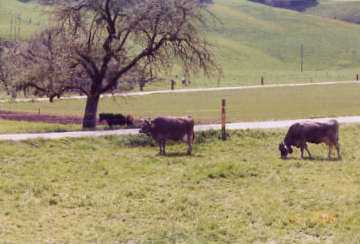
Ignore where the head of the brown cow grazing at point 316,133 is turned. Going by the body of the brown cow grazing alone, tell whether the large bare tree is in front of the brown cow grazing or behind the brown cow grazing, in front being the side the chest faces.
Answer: in front

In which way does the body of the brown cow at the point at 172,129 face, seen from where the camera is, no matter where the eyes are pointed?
to the viewer's left

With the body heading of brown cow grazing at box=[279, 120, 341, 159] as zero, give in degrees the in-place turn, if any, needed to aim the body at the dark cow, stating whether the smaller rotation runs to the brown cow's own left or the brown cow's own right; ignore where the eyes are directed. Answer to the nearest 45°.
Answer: approximately 45° to the brown cow's own right

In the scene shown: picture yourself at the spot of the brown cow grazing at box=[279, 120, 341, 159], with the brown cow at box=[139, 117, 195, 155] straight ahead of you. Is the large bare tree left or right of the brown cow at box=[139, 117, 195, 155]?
right

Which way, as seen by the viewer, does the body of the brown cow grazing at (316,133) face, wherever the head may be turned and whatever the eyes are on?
to the viewer's left
